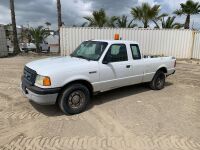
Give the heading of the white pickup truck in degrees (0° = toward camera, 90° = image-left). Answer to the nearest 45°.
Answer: approximately 45°

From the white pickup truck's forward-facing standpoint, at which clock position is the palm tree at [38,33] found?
The palm tree is roughly at 4 o'clock from the white pickup truck.

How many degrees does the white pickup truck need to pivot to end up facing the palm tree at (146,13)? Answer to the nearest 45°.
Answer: approximately 135° to its right

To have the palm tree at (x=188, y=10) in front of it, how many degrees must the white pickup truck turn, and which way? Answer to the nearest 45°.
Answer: approximately 180°

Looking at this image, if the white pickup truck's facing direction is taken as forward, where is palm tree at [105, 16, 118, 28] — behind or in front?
behind

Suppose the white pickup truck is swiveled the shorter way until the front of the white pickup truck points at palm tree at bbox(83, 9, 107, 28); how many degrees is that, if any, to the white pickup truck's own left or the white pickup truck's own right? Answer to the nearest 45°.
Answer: approximately 135° to the white pickup truck's own right

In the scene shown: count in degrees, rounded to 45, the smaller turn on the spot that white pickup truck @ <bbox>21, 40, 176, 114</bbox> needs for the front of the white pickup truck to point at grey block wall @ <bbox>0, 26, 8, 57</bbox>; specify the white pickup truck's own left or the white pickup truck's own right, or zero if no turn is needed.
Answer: approximately 90° to the white pickup truck's own right
